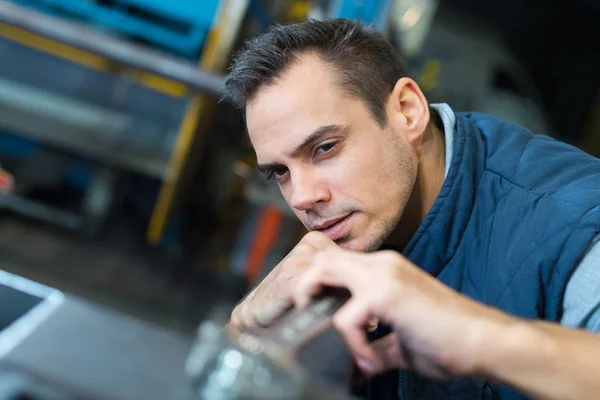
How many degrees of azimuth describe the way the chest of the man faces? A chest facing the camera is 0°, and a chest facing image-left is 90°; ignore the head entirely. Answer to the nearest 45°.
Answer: approximately 45°

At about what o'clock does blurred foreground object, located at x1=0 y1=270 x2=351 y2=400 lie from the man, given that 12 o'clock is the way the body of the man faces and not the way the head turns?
The blurred foreground object is roughly at 11 o'clock from the man.

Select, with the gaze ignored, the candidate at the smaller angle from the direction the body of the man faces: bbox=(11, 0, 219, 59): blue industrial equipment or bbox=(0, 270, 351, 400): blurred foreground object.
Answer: the blurred foreground object

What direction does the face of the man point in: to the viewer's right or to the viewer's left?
to the viewer's left

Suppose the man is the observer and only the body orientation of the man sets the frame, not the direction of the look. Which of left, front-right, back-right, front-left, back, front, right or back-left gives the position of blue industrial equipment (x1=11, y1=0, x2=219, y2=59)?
right
